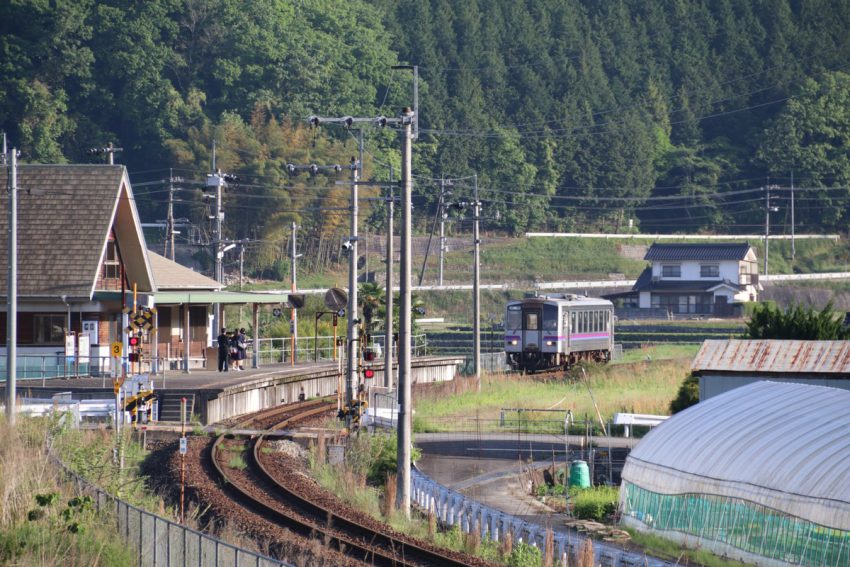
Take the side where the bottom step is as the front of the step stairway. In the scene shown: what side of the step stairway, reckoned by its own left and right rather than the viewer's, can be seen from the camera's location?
front

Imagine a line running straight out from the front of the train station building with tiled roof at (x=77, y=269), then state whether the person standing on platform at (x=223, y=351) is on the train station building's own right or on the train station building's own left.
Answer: on the train station building's own left

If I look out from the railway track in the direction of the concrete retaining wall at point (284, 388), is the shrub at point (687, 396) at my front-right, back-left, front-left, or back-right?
front-right

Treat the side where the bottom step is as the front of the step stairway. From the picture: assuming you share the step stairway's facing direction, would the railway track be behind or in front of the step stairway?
in front

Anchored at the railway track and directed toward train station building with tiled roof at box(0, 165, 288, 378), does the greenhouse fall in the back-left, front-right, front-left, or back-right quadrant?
back-right

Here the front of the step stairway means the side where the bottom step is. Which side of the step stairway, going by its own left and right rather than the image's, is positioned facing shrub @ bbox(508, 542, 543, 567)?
front

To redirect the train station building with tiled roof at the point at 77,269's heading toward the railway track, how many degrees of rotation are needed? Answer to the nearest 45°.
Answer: approximately 45° to its right

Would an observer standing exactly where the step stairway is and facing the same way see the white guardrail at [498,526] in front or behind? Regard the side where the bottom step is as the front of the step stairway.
in front

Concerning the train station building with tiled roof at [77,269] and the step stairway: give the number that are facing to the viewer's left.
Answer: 0

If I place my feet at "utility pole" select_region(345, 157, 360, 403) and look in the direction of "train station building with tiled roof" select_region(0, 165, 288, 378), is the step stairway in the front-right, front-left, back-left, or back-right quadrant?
front-left

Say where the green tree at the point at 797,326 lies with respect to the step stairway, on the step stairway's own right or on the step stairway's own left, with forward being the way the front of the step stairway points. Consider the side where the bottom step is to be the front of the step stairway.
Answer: on the step stairway's own left

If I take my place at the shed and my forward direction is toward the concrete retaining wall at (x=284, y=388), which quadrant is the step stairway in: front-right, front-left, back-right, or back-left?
front-left

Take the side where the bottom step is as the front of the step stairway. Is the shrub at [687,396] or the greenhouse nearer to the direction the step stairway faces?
the greenhouse

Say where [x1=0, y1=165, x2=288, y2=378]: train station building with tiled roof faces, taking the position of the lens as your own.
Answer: facing the viewer and to the right of the viewer

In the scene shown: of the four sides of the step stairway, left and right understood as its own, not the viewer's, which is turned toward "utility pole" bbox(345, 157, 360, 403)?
left
